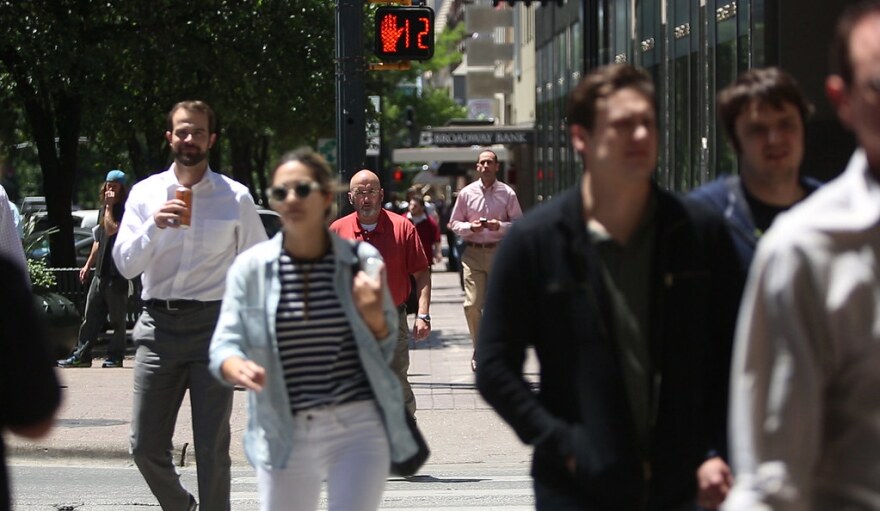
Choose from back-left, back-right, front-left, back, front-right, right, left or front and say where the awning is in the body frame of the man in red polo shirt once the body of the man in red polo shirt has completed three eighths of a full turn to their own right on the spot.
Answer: front-right

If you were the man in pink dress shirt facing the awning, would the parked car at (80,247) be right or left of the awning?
left

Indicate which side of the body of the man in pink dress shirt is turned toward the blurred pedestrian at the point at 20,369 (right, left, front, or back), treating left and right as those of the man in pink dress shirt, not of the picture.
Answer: front

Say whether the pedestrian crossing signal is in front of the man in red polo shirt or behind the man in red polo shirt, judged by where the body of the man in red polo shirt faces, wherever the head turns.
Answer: behind

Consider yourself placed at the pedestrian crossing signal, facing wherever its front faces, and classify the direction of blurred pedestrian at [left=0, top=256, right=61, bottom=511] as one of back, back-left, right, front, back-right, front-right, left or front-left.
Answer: front

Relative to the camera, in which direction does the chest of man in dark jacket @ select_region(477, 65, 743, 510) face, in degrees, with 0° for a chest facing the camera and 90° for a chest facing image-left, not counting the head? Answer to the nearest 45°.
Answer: approximately 315°

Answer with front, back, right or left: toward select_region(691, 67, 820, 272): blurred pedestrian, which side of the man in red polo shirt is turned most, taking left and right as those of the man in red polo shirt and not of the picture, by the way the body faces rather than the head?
front

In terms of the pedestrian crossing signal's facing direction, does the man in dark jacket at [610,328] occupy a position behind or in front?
in front

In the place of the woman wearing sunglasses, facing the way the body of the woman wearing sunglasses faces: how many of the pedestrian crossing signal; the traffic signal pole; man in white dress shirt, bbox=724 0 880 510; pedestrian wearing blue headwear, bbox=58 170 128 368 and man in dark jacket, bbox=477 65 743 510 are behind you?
3

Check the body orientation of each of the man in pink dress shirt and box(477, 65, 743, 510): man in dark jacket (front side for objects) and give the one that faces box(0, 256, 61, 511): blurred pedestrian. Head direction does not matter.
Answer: the man in pink dress shirt

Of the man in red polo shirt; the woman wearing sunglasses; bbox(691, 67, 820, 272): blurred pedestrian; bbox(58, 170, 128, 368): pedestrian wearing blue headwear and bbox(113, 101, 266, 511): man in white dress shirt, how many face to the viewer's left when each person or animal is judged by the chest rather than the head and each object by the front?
1

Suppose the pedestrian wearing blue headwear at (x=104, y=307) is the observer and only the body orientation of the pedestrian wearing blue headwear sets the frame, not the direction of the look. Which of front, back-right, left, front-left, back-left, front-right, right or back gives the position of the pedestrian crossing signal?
back-left

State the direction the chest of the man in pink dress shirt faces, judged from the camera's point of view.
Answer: toward the camera

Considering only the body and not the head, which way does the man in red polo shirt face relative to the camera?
toward the camera

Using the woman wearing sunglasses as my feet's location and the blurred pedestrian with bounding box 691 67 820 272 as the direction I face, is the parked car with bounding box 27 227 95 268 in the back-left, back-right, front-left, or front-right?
back-left

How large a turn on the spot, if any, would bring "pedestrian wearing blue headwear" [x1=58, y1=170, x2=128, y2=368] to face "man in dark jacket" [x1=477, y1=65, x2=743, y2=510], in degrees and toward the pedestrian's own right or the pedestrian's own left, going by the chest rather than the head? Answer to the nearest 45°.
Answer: approximately 90° to the pedestrian's own left
